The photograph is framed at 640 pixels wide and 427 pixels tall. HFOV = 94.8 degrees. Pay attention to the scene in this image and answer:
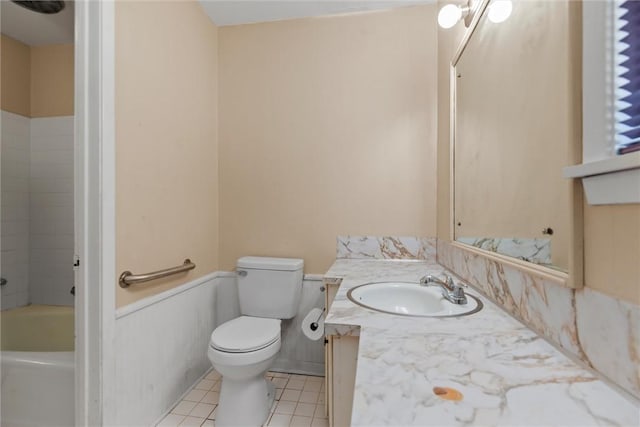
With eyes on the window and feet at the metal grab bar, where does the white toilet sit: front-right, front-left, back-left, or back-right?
front-left

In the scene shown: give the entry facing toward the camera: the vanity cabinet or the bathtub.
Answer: the bathtub

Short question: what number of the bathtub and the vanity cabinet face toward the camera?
1

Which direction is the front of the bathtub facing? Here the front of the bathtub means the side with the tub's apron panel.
toward the camera

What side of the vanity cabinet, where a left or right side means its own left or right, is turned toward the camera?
left

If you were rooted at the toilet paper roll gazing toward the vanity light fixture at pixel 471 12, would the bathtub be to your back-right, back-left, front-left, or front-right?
back-right

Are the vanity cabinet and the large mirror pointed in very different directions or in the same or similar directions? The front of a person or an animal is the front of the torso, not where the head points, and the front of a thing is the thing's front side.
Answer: same or similar directions

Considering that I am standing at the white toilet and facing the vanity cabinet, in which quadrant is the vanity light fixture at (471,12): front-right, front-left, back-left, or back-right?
front-left
